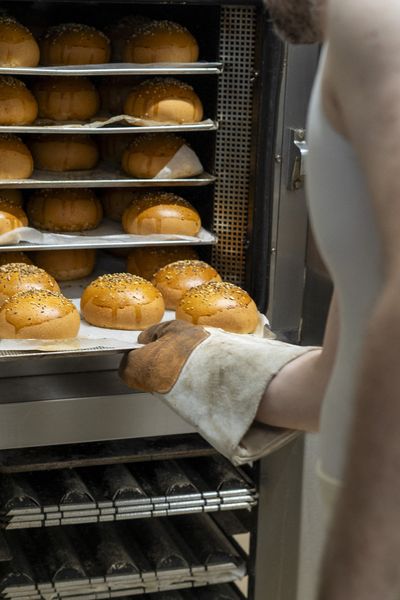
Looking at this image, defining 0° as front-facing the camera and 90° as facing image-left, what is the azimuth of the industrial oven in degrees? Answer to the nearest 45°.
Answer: approximately 0°
